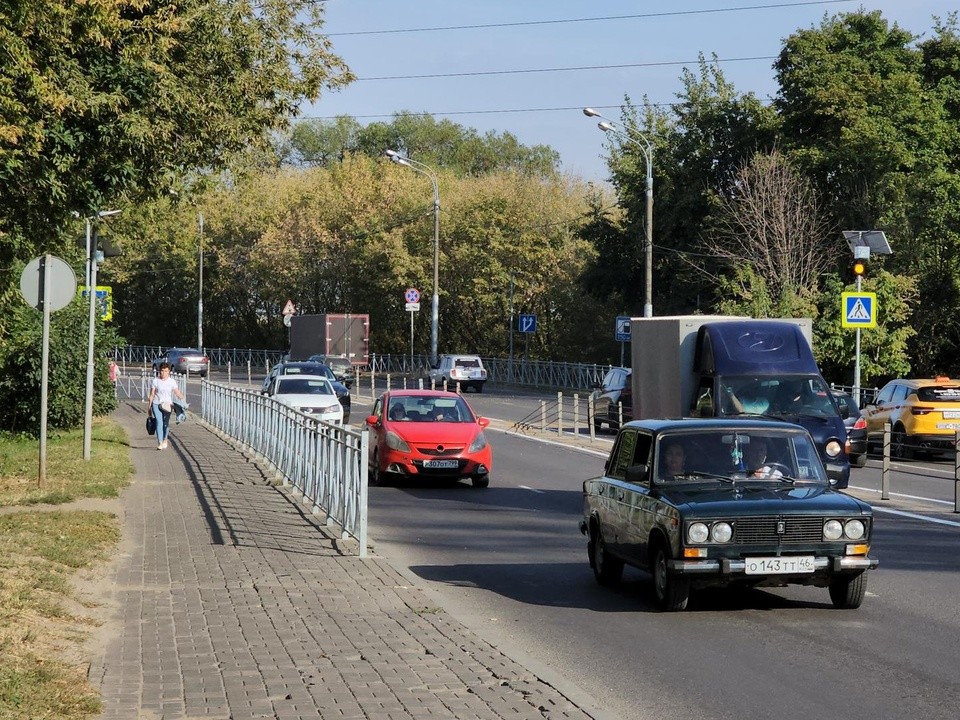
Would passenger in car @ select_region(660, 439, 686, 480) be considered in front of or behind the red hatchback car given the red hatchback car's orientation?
in front

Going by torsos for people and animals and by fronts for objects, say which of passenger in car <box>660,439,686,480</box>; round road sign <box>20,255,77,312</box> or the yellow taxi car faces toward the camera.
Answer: the passenger in car

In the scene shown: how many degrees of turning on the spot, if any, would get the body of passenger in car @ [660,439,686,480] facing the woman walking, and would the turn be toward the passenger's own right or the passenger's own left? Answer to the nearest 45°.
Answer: approximately 135° to the passenger's own right

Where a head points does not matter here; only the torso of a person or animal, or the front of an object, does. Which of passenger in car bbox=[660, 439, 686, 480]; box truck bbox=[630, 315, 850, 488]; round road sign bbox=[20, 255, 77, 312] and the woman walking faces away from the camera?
the round road sign

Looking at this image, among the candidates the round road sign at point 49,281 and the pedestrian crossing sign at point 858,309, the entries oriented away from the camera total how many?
1

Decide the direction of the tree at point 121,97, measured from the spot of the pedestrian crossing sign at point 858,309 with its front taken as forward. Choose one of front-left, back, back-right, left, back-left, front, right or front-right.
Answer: front-right

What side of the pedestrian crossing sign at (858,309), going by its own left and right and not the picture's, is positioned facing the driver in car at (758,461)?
front

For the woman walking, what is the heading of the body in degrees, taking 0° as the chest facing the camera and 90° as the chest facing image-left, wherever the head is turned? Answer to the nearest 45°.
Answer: approximately 0°

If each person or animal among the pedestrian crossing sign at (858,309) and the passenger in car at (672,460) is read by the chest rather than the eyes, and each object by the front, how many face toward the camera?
2

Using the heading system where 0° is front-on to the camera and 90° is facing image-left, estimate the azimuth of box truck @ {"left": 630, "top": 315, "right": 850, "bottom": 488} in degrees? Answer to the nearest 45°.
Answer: approximately 315°

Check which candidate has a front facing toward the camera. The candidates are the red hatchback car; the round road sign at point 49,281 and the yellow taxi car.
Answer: the red hatchback car

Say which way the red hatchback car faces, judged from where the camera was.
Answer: facing the viewer

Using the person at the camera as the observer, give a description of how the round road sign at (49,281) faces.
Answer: facing away from the viewer

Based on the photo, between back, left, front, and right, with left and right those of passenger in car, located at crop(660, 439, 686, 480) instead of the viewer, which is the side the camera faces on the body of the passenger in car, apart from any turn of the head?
front

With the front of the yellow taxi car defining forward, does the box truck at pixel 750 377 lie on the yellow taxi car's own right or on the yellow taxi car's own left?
on the yellow taxi car's own left
